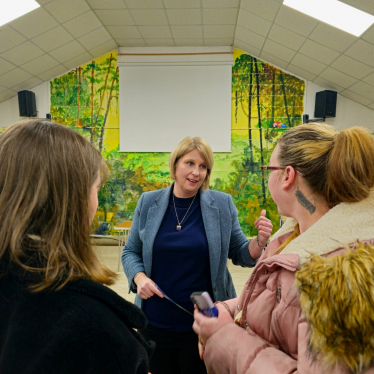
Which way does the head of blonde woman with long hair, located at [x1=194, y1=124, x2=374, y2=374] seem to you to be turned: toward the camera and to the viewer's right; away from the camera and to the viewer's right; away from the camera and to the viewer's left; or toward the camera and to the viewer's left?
away from the camera and to the viewer's left

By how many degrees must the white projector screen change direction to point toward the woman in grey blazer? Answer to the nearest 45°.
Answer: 0° — it already faces them

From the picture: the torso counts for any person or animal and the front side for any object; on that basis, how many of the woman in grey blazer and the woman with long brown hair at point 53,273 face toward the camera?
1

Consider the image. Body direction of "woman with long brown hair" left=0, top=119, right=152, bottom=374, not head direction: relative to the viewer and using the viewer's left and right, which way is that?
facing away from the viewer and to the right of the viewer

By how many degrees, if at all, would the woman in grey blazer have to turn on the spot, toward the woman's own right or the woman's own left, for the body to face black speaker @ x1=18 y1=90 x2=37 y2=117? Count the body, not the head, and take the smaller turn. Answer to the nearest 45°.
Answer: approximately 135° to the woman's own right

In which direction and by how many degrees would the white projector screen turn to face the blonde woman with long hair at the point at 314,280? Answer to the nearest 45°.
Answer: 0° — it already faces them

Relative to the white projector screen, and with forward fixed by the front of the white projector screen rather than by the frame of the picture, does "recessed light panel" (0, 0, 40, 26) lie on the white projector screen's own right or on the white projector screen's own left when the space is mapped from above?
on the white projector screen's own right

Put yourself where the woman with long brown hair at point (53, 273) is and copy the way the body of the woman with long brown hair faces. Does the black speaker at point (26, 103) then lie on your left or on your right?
on your left

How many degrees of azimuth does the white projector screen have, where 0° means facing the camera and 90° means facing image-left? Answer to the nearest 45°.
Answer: approximately 0°

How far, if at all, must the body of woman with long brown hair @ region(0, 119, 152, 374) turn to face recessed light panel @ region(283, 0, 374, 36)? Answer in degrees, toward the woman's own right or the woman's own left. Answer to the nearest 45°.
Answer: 0° — they already face it

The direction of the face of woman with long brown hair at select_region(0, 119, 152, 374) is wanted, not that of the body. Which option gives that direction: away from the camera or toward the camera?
away from the camera

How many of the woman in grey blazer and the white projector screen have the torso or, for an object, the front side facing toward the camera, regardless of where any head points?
2

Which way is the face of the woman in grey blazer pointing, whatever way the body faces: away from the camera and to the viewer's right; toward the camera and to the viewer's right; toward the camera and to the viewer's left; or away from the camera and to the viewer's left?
toward the camera and to the viewer's right

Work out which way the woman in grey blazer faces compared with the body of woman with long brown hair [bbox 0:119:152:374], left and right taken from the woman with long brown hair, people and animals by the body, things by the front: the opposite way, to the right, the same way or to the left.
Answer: the opposite way
